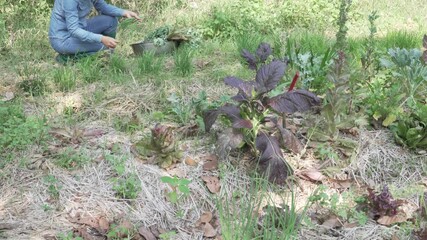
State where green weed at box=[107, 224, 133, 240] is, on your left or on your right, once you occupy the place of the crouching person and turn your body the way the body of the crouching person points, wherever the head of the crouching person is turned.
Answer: on your right

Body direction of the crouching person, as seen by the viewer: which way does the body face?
to the viewer's right

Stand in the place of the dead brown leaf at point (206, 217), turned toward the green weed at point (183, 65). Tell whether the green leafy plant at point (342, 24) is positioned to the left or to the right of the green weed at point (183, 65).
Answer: right

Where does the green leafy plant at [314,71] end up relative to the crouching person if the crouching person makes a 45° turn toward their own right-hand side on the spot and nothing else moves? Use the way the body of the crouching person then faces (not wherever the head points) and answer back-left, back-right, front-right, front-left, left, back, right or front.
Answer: front

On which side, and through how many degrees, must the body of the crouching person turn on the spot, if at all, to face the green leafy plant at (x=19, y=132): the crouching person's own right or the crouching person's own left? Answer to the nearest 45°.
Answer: approximately 90° to the crouching person's own right

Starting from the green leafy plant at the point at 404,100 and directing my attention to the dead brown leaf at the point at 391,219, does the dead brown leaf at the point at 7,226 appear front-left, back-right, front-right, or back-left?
front-right

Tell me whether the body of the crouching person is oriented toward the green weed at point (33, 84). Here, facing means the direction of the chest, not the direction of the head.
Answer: no

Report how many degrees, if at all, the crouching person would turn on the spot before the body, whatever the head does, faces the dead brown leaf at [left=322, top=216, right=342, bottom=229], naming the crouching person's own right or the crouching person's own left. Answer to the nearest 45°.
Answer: approximately 45° to the crouching person's own right

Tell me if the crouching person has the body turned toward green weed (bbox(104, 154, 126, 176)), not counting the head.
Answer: no

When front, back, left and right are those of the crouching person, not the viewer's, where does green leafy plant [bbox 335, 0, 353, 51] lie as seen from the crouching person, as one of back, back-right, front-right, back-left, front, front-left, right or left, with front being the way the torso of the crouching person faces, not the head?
front-right

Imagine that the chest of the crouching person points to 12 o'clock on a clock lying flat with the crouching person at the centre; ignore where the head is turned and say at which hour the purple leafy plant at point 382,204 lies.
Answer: The purple leafy plant is roughly at 2 o'clock from the crouching person.

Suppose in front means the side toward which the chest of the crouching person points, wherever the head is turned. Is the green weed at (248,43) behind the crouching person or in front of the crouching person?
in front

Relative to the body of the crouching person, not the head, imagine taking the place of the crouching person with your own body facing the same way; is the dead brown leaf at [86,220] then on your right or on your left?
on your right

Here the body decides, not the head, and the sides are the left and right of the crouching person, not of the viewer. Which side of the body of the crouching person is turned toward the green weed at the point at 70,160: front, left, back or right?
right

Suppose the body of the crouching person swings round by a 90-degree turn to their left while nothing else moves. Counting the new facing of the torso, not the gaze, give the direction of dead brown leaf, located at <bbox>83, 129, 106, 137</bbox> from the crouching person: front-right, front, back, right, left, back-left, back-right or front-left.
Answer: back

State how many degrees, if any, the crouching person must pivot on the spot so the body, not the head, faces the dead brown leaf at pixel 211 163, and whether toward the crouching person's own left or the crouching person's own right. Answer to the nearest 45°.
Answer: approximately 90° to the crouching person's own right

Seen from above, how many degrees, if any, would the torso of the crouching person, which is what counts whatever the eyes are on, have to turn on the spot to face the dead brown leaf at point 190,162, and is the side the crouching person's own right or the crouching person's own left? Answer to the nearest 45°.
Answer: approximately 90° to the crouching person's own right

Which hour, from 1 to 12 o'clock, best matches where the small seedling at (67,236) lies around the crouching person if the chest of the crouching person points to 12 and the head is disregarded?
The small seedling is roughly at 3 o'clock from the crouching person.

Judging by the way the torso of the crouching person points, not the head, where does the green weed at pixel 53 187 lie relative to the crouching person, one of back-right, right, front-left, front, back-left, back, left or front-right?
right
